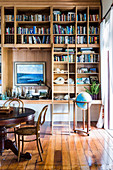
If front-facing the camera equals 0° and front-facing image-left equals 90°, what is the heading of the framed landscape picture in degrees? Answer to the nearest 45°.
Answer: approximately 0°

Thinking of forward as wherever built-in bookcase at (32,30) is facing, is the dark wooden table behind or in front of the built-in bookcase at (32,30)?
in front

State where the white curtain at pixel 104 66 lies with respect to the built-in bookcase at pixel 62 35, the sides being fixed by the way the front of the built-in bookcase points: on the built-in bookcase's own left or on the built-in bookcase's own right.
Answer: on the built-in bookcase's own left

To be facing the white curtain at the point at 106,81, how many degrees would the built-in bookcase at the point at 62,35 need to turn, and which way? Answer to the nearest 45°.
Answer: approximately 45° to its left
